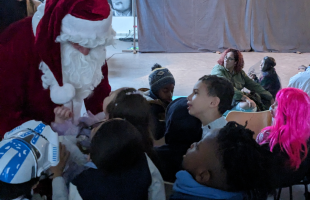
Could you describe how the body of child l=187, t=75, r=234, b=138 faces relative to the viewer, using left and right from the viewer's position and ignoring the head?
facing to the left of the viewer

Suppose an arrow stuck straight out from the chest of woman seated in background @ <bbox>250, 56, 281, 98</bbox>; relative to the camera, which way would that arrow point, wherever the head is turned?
to the viewer's left

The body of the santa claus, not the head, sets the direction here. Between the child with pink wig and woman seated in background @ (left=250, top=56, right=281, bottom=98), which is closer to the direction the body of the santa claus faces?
the child with pink wig

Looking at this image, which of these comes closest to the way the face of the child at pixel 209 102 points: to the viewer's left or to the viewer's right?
to the viewer's left

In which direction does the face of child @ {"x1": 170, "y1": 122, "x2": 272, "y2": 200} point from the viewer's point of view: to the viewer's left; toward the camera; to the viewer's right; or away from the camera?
to the viewer's left

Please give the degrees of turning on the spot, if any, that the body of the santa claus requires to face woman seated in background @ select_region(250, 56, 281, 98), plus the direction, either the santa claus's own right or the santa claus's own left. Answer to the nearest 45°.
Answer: approximately 90° to the santa claus's own left

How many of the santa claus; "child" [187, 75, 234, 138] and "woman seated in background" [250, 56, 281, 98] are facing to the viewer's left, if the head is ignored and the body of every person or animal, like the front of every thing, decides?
2

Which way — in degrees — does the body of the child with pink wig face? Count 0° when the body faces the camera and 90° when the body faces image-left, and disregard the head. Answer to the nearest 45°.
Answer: approximately 135°

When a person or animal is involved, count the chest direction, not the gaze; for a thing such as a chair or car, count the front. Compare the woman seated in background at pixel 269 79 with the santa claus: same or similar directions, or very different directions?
very different directions

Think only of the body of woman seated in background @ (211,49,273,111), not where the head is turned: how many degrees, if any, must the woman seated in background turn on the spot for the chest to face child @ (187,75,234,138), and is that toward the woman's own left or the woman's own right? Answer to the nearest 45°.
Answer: approximately 45° to the woman's own left

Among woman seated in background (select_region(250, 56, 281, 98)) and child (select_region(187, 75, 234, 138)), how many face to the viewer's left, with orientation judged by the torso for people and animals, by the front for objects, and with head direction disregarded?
2

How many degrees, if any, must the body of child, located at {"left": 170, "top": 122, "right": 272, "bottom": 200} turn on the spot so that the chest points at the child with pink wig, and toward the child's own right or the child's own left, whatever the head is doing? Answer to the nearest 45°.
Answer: approximately 90° to the child's own right

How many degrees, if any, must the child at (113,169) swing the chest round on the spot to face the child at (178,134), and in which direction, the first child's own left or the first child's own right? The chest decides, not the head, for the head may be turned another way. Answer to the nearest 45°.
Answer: approximately 90° to the first child's own right
